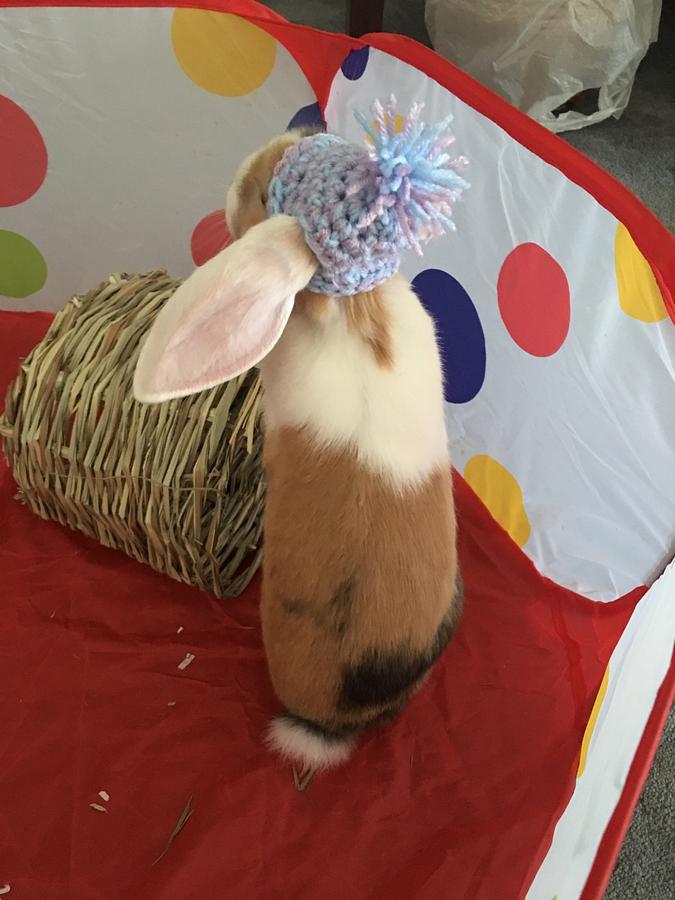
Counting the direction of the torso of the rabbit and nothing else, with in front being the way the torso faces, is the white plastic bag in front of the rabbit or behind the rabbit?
in front

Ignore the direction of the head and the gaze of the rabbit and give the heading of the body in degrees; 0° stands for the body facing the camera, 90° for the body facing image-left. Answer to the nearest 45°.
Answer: approximately 180°
